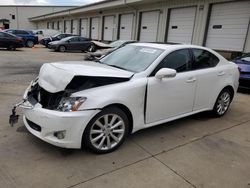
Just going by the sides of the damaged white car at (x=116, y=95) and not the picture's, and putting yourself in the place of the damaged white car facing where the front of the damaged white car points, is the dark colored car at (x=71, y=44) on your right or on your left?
on your right

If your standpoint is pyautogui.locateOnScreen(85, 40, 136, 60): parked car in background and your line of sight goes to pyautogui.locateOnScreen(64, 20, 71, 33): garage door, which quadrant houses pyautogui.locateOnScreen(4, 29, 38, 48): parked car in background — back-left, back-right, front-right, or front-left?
front-left

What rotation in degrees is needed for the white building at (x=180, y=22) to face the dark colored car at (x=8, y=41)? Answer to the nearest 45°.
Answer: approximately 45° to its right

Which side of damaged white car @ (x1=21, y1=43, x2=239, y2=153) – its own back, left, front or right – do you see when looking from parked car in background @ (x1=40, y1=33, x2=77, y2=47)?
right

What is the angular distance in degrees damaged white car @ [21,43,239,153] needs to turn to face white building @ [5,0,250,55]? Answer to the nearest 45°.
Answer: approximately 135° to its right

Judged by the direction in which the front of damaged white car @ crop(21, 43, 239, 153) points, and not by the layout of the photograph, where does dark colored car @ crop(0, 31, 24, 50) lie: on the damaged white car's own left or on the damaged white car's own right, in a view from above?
on the damaged white car's own right

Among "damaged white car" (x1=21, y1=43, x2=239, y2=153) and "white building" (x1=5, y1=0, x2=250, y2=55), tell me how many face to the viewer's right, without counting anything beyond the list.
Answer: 0

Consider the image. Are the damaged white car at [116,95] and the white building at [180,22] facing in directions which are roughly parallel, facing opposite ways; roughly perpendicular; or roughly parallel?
roughly parallel

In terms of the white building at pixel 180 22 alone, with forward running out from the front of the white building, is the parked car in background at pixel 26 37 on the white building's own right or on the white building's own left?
on the white building's own right

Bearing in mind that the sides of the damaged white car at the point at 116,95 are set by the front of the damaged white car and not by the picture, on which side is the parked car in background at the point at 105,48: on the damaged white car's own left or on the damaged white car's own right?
on the damaged white car's own right

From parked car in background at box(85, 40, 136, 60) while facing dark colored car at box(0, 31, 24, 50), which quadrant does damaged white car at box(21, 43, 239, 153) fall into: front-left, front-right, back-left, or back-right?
back-left
